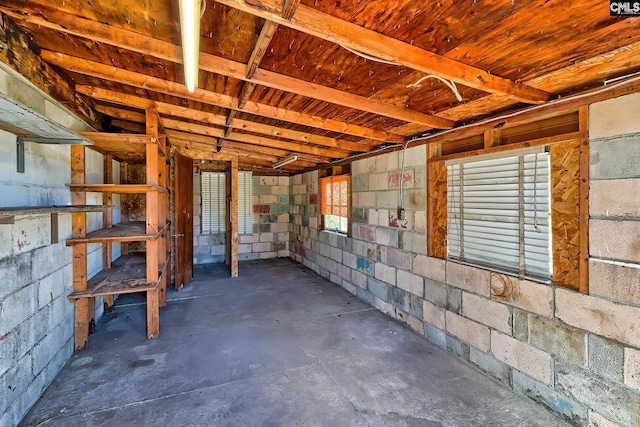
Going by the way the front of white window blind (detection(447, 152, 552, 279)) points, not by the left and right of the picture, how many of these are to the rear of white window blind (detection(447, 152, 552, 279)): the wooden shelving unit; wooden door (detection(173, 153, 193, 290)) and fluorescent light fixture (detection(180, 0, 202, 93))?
0

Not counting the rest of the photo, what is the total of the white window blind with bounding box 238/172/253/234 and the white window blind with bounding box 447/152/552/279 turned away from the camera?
0

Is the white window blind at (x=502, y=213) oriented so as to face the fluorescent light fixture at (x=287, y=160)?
no

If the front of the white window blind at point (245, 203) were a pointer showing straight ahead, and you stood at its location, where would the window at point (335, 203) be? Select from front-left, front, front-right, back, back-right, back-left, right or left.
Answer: front-left

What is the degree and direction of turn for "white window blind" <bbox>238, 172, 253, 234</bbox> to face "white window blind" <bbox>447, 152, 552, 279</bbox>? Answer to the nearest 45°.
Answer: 0° — it already faces it

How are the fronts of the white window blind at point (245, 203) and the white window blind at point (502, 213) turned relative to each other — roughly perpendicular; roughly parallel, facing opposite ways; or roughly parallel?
roughly perpendicular

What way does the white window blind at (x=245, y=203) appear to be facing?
toward the camera

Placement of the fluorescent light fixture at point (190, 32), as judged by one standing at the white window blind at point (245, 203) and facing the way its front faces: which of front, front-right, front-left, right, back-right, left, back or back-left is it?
front

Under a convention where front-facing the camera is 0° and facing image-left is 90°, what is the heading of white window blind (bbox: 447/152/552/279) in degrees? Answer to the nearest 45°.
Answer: approximately 45°

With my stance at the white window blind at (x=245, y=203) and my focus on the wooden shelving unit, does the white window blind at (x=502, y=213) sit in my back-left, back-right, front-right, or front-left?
front-left

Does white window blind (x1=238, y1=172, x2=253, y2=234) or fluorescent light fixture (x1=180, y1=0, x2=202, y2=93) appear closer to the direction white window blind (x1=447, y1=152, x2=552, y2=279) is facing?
the fluorescent light fixture

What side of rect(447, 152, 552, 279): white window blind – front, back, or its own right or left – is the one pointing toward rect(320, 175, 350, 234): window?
right

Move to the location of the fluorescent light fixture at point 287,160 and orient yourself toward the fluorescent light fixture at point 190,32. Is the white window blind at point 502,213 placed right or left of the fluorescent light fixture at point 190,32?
left
